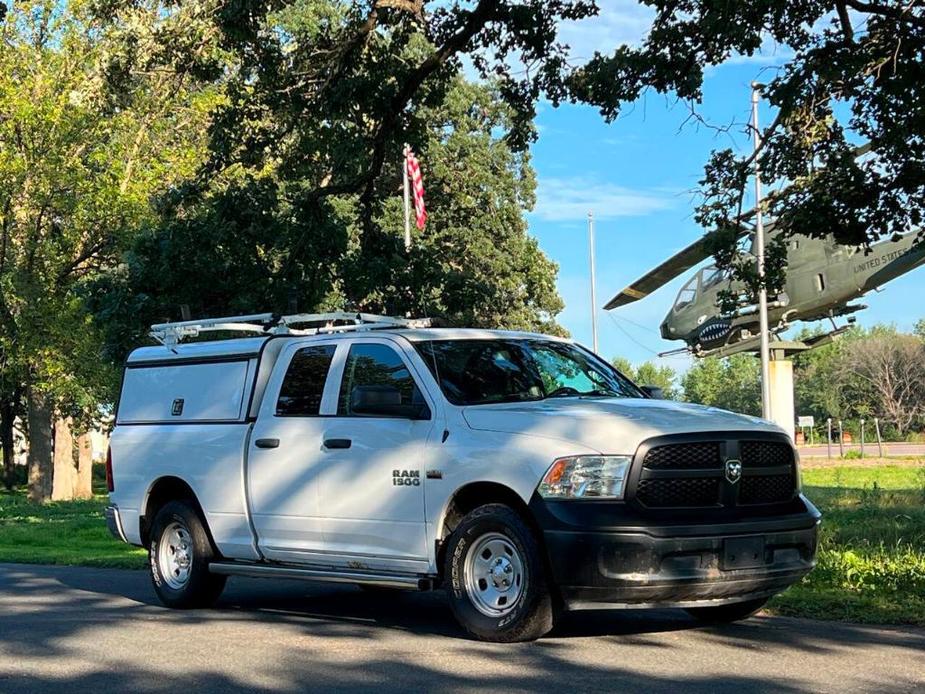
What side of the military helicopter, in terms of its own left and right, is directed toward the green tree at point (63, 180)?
front

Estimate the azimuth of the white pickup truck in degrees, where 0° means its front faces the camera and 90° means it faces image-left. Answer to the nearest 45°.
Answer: approximately 315°

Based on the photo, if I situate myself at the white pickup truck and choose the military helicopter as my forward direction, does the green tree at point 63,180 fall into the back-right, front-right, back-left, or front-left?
front-left

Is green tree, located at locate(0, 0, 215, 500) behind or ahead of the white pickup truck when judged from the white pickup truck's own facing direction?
behind

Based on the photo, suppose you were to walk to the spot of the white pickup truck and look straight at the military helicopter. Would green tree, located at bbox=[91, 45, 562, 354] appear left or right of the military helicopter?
left

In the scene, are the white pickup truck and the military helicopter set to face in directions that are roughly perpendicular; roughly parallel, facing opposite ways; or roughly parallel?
roughly perpendicular

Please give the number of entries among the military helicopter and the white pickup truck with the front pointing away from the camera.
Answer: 0

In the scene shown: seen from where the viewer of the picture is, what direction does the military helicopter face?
facing the viewer and to the left of the viewer

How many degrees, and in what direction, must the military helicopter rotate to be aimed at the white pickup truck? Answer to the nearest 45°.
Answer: approximately 45° to its left

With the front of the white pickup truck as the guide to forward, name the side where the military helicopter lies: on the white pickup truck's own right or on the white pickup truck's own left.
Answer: on the white pickup truck's own left

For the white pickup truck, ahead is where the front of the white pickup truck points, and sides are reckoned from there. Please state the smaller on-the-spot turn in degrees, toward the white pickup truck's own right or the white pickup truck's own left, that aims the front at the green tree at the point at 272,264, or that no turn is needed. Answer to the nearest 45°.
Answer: approximately 135° to the white pickup truck's own left

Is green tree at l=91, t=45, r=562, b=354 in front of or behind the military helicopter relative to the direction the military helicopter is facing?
in front
